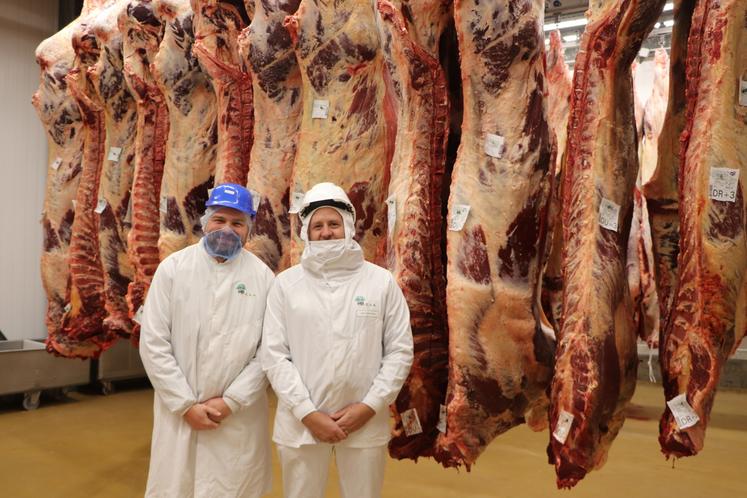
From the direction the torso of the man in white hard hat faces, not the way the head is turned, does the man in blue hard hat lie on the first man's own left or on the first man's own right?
on the first man's own right

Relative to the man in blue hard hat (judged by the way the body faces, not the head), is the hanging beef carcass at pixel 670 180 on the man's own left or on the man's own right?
on the man's own left

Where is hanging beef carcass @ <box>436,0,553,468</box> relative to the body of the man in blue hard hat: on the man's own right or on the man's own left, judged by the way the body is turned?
on the man's own left

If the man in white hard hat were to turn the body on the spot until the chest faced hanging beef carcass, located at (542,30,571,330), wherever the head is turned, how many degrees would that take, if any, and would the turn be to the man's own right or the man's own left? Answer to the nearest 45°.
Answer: approximately 135° to the man's own left

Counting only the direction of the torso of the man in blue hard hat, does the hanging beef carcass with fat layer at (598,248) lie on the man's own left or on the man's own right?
on the man's own left

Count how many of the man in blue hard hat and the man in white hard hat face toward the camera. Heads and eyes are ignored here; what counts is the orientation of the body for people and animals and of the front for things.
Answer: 2

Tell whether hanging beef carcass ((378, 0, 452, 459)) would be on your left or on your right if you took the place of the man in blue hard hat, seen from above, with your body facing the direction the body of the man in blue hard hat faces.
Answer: on your left

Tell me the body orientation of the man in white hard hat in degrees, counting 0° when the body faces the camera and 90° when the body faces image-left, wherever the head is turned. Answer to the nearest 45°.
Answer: approximately 0°
